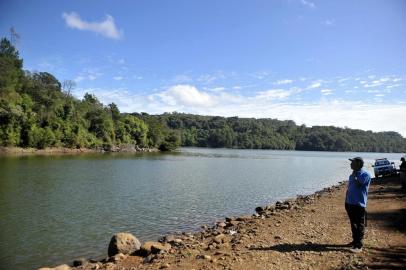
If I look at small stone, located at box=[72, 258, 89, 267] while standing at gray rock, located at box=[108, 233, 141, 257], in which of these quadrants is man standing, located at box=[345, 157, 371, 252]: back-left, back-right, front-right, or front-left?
back-left

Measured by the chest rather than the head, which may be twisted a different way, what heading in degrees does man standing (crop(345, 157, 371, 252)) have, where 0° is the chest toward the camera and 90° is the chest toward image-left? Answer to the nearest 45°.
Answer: approximately 45°
